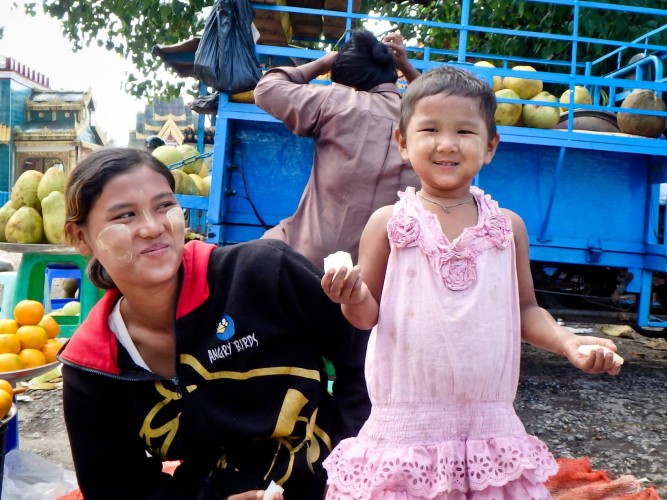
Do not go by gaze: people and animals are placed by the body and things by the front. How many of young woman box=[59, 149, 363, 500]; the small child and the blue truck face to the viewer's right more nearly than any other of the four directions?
1

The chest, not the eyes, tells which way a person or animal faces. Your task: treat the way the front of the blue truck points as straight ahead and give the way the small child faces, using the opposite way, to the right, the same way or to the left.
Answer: to the right

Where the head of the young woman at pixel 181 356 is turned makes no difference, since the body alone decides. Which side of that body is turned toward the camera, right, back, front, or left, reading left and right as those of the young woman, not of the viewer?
front

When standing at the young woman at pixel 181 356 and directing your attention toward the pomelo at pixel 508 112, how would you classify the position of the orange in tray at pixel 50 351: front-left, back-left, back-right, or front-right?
front-left

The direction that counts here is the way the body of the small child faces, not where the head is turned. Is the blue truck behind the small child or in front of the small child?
behind

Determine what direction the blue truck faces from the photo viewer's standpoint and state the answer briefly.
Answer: facing to the right of the viewer

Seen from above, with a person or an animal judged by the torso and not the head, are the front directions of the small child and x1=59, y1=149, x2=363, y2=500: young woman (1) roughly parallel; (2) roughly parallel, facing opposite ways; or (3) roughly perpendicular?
roughly parallel

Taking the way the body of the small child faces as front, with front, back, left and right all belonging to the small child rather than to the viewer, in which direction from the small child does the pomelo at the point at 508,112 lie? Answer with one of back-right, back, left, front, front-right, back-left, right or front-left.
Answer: back

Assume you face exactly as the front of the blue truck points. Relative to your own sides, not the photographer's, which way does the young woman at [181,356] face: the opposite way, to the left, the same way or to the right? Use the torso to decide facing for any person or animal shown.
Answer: to the right

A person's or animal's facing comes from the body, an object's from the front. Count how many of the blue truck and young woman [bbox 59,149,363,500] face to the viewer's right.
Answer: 1

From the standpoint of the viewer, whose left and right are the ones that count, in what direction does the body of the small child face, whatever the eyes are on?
facing the viewer
